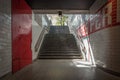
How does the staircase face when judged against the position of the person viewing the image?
facing the viewer
